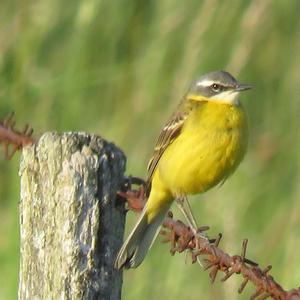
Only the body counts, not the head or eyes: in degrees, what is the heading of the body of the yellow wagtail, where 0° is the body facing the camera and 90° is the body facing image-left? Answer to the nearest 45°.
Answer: approximately 315°
